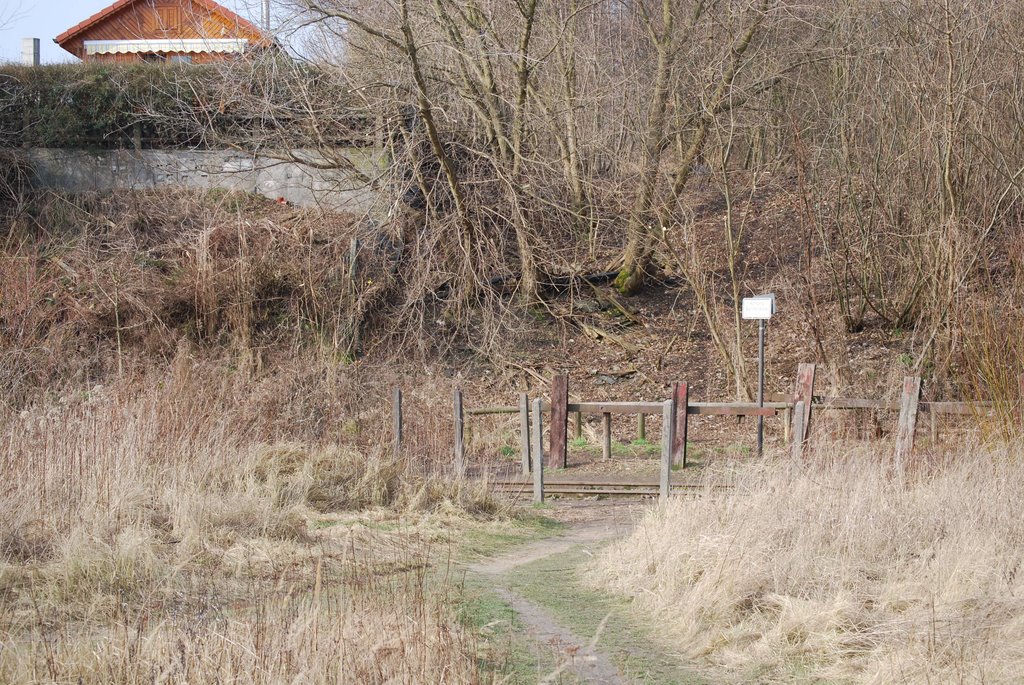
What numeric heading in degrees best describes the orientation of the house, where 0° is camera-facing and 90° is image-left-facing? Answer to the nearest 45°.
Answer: approximately 0°

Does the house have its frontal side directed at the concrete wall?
yes

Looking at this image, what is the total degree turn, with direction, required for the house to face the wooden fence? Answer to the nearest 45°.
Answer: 0° — it already faces it

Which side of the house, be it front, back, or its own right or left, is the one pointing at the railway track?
front
